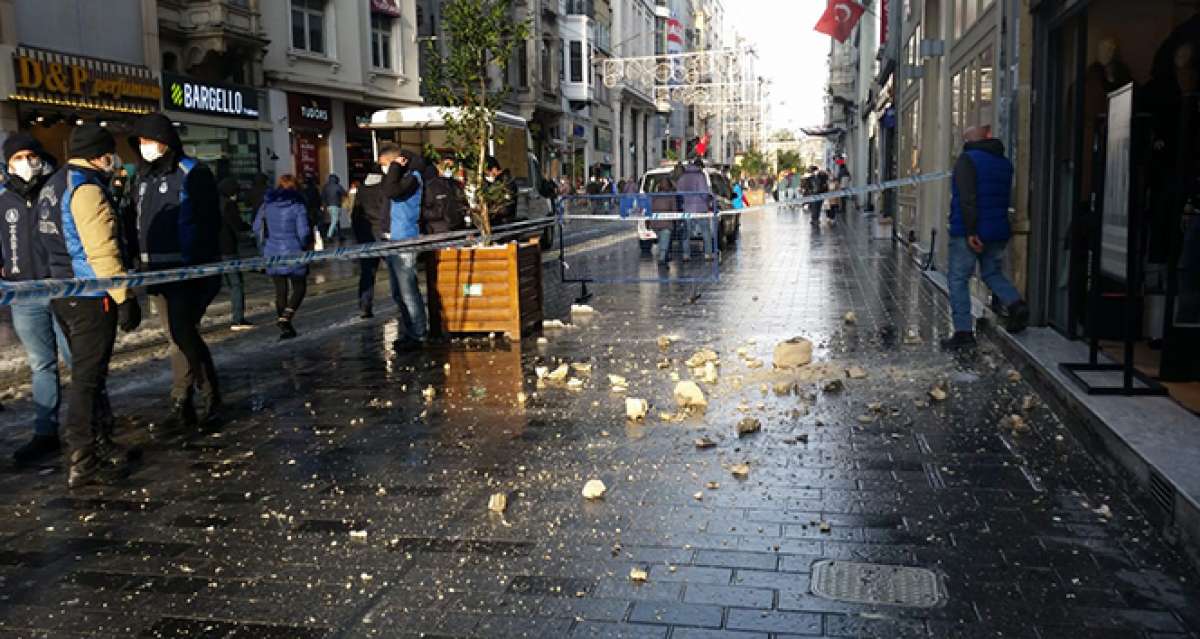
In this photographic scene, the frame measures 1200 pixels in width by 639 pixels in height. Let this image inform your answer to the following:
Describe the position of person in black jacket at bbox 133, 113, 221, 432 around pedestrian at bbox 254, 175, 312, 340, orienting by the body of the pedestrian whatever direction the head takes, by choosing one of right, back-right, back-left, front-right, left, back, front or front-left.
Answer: back

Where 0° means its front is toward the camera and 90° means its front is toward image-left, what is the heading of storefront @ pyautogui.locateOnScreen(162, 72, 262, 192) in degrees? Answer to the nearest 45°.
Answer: approximately 315°

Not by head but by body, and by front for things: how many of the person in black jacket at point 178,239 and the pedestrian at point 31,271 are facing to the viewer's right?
0

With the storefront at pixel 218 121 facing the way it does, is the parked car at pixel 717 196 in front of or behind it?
in front

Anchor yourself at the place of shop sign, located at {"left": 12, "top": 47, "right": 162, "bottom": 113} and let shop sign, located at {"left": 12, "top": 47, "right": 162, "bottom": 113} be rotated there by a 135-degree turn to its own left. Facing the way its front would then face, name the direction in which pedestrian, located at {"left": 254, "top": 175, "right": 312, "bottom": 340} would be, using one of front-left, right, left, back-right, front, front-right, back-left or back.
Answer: back

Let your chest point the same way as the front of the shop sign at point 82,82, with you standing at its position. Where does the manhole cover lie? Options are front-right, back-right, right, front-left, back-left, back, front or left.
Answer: front-right

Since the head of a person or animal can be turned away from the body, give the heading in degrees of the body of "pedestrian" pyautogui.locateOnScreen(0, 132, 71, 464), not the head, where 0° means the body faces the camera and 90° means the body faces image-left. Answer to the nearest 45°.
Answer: approximately 45°

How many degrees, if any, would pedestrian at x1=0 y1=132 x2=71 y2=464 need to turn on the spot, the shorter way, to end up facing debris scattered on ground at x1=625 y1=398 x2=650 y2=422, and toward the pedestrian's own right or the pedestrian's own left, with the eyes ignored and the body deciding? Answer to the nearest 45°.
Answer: approximately 90° to the pedestrian's own left

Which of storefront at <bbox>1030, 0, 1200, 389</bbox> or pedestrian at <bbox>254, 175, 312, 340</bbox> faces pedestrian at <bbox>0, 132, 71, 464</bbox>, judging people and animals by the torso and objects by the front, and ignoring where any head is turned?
the storefront

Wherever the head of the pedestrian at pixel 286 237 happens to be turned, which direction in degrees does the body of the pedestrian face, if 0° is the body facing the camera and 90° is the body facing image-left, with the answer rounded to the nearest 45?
approximately 180°

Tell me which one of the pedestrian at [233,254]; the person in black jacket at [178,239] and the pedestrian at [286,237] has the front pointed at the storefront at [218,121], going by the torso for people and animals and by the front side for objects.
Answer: the pedestrian at [286,237]

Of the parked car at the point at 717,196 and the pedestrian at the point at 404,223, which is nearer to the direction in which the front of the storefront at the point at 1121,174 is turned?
the pedestrian
